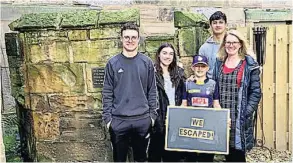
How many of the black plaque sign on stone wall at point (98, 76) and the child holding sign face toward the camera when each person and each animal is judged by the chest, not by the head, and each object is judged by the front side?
2

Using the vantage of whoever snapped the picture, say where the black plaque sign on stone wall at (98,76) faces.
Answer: facing the viewer

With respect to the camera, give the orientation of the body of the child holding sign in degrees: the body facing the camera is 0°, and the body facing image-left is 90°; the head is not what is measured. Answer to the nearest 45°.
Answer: approximately 0°

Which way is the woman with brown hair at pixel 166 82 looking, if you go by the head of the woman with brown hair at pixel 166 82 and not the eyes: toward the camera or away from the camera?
toward the camera

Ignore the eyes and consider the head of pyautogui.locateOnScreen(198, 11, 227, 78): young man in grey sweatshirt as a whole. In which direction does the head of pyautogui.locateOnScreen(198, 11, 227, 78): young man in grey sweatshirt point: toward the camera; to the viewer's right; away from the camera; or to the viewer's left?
toward the camera

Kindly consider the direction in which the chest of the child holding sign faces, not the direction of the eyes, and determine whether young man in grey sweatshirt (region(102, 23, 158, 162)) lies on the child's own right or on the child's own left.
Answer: on the child's own right

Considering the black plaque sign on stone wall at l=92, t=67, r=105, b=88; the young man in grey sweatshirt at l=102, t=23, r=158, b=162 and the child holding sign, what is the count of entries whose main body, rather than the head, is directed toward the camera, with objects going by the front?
3
